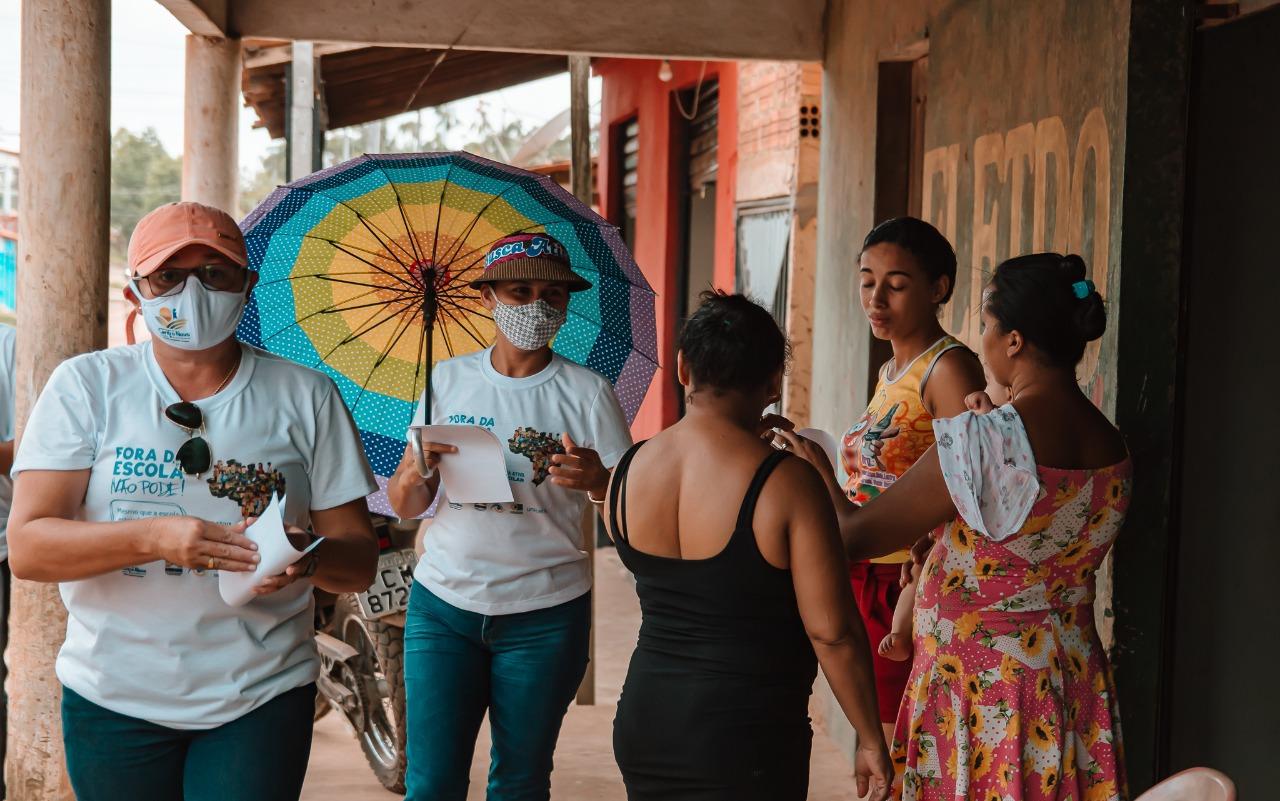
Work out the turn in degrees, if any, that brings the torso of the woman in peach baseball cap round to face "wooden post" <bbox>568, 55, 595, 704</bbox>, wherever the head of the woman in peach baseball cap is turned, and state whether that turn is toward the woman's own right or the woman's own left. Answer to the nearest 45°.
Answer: approximately 135° to the woman's own left

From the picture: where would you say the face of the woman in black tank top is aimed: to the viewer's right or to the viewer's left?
to the viewer's right

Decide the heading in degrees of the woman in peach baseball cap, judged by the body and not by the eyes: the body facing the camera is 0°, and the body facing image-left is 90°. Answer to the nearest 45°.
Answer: approximately 0°

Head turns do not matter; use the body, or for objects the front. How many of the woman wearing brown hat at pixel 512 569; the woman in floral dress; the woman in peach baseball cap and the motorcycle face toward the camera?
2

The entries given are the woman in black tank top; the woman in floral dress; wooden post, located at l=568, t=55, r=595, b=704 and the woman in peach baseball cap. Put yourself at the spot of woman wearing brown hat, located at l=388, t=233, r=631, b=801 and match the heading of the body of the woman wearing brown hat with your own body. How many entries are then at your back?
1

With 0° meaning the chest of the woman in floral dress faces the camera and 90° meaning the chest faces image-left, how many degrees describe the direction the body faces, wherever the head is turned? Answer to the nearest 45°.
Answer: approximately 135°

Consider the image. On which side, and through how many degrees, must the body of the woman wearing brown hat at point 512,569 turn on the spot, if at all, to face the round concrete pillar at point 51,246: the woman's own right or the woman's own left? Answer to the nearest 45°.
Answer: approximately 135° to the woman's own right

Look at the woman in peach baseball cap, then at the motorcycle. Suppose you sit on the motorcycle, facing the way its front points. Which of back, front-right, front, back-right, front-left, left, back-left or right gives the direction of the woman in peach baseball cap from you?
back-left
